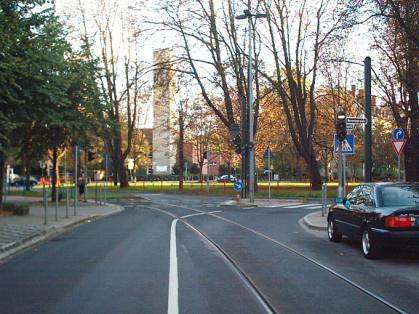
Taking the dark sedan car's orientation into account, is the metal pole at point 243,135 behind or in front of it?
in front

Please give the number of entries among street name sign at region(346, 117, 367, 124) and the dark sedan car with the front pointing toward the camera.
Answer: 1

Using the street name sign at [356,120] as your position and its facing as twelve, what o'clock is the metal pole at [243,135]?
The metal pole is roughly at 5 o'clock from the street name sign.

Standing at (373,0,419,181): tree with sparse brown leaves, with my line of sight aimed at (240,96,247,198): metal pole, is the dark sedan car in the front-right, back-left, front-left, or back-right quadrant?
back-left

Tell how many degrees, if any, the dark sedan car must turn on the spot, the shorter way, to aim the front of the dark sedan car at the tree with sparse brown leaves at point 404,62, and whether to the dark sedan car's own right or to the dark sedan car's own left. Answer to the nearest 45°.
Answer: approximately 45° to the dark sedan car's own right

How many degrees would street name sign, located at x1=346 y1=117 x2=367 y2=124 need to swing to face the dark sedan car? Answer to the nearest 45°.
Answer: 0° — it already faces it

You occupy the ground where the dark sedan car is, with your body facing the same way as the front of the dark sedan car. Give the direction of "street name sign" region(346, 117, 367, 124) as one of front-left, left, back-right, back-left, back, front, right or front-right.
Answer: front-right

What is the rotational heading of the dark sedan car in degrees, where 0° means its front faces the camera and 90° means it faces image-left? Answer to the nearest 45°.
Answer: approximately 135°
